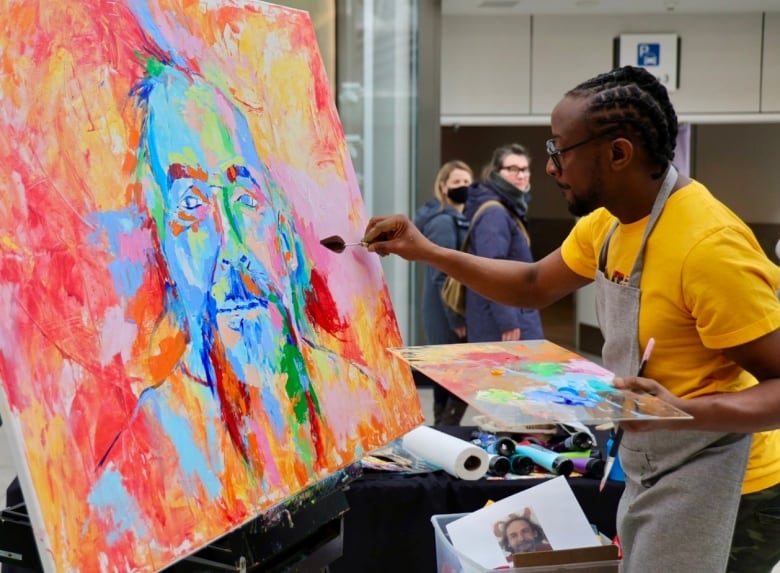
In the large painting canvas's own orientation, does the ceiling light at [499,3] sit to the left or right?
on its left

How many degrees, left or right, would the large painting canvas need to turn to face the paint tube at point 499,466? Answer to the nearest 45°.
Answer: approximately 90° to its left

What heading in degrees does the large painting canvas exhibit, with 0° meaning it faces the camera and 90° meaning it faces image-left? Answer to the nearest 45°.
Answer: approximately 315°

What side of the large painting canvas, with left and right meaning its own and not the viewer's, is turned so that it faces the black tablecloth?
left

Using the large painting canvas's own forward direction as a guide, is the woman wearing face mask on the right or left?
on its left

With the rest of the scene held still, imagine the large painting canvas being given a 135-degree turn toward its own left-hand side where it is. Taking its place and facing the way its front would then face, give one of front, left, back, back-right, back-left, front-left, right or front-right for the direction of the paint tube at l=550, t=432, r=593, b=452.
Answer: front-right

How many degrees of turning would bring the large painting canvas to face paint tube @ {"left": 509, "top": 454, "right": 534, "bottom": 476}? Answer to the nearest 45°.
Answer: approximately 90° to its left
